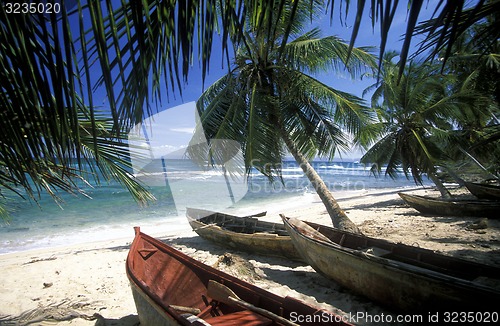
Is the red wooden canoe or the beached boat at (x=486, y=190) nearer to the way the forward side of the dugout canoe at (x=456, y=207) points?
the red wooden canoe

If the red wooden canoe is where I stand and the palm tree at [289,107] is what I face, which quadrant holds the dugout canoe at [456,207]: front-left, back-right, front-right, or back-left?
front-right

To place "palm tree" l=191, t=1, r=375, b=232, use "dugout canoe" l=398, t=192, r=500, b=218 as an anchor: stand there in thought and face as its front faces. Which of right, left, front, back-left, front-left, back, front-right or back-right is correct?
front-left

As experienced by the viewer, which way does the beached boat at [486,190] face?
facing to the left of the viewer

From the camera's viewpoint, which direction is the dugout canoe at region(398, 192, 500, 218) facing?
to the viewer's left

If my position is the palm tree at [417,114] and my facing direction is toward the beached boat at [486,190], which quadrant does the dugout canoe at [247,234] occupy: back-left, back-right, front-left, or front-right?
back-right

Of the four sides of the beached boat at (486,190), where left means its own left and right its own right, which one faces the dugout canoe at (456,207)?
left

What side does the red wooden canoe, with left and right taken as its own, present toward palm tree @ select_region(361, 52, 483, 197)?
right

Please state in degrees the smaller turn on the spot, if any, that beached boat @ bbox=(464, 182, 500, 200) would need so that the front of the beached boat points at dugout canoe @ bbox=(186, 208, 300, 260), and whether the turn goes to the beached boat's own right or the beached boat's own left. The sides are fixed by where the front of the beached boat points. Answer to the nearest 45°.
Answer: approximately 45° to the beached boat's own left

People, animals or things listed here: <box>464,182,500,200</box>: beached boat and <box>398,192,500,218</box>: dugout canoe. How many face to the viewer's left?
2

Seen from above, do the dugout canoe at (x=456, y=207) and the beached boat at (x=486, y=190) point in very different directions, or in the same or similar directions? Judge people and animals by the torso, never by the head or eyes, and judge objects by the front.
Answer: same or similar directions

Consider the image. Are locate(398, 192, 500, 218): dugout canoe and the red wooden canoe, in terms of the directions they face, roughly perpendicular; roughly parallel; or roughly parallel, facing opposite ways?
roughly parallel

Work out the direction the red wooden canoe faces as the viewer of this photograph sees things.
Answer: facing away from the viewer and to the left of the viewer

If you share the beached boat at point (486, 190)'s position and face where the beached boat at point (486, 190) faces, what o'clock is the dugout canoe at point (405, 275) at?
The dugout canoe is roughly at 9 o'clock from the beached boat.
